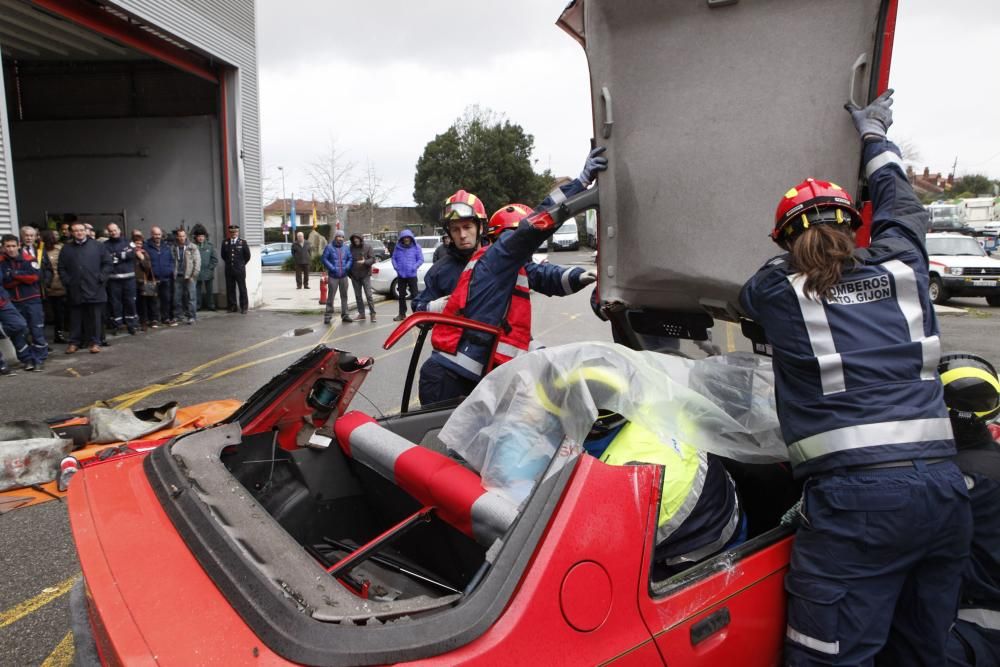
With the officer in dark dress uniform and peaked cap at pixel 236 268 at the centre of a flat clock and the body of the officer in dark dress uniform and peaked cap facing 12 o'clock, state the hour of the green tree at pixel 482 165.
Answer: The green tree is roughly at 7 o'clock from the officer in dark dress uniform and peaked cap.

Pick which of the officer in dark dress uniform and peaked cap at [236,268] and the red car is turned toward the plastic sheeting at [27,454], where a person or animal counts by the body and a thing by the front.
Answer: the officer in dark dress uniform and peaked cap

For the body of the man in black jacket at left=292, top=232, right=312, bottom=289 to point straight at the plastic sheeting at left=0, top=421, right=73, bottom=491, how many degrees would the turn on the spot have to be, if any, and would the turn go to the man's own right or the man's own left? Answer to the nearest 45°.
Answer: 0° — they already face it

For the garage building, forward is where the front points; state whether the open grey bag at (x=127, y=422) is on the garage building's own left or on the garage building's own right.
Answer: on the garage building's own right

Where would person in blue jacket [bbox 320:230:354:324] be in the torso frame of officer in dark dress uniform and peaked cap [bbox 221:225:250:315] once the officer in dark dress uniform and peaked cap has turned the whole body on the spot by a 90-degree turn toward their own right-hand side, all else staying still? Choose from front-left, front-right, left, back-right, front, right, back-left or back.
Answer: back-left

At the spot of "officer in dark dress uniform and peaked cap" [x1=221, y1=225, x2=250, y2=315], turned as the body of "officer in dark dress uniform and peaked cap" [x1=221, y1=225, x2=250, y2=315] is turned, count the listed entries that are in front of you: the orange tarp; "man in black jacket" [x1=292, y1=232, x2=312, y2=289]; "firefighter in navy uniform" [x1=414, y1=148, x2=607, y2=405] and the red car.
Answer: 3

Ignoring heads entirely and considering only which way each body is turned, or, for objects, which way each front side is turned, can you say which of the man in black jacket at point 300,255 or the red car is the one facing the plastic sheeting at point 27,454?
the man in black jacket

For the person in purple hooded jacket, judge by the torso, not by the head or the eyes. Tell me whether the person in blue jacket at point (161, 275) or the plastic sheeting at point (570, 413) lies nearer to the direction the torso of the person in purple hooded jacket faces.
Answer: the plastic sheeting

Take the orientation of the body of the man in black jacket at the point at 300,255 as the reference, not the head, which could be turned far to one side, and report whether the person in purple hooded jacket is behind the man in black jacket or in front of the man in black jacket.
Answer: in front

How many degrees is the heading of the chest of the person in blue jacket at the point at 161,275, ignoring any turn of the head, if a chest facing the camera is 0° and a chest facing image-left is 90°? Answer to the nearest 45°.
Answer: approximately 0°
